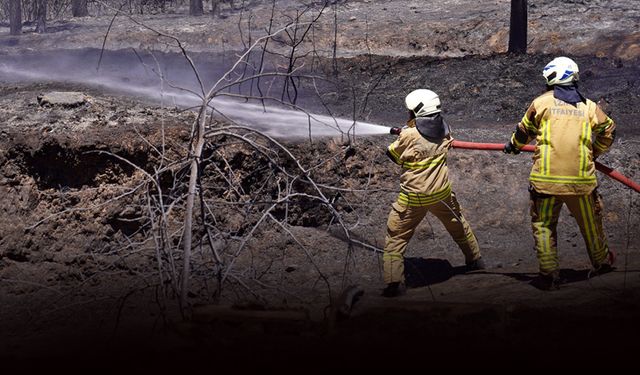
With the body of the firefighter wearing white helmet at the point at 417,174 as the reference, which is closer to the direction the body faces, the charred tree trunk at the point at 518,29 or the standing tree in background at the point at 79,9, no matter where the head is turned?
the standing tree in background

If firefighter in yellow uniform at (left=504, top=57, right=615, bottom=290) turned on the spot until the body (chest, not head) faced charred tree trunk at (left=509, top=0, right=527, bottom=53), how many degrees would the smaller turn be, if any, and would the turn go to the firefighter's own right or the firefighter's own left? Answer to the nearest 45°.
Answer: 0° — they already face it

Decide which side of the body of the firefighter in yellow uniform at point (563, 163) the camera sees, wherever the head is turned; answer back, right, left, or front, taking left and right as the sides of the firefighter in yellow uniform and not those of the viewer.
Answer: back

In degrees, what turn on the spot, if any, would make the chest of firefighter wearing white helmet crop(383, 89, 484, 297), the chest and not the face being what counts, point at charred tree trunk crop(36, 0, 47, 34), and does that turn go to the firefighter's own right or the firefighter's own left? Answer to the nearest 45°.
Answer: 0° — they already face it

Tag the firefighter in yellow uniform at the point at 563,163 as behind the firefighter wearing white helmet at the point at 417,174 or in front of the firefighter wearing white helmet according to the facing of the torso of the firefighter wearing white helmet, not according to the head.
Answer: behind

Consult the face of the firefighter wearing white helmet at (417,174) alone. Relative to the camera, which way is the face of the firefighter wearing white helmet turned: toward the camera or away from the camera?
away from the camera

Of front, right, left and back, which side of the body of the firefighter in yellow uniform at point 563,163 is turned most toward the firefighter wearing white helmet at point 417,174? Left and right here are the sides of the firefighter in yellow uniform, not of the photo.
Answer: left

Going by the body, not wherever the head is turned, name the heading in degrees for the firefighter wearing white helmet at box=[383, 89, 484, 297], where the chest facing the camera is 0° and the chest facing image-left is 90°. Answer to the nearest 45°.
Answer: approximately 135°

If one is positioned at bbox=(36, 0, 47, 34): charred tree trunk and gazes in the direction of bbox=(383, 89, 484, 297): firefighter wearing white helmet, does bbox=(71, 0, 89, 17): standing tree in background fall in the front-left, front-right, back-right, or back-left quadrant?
back-left

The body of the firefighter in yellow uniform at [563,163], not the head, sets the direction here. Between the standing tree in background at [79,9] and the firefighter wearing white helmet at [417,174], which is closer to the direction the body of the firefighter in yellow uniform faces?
the standing tree in background

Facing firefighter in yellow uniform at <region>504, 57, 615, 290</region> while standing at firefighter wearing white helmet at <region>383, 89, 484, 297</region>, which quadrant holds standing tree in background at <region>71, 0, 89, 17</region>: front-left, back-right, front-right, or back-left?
back-left

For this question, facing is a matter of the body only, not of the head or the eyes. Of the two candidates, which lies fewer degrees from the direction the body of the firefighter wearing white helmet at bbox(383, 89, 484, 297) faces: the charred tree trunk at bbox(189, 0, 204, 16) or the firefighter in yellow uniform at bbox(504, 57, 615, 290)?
the charred tree trunk
